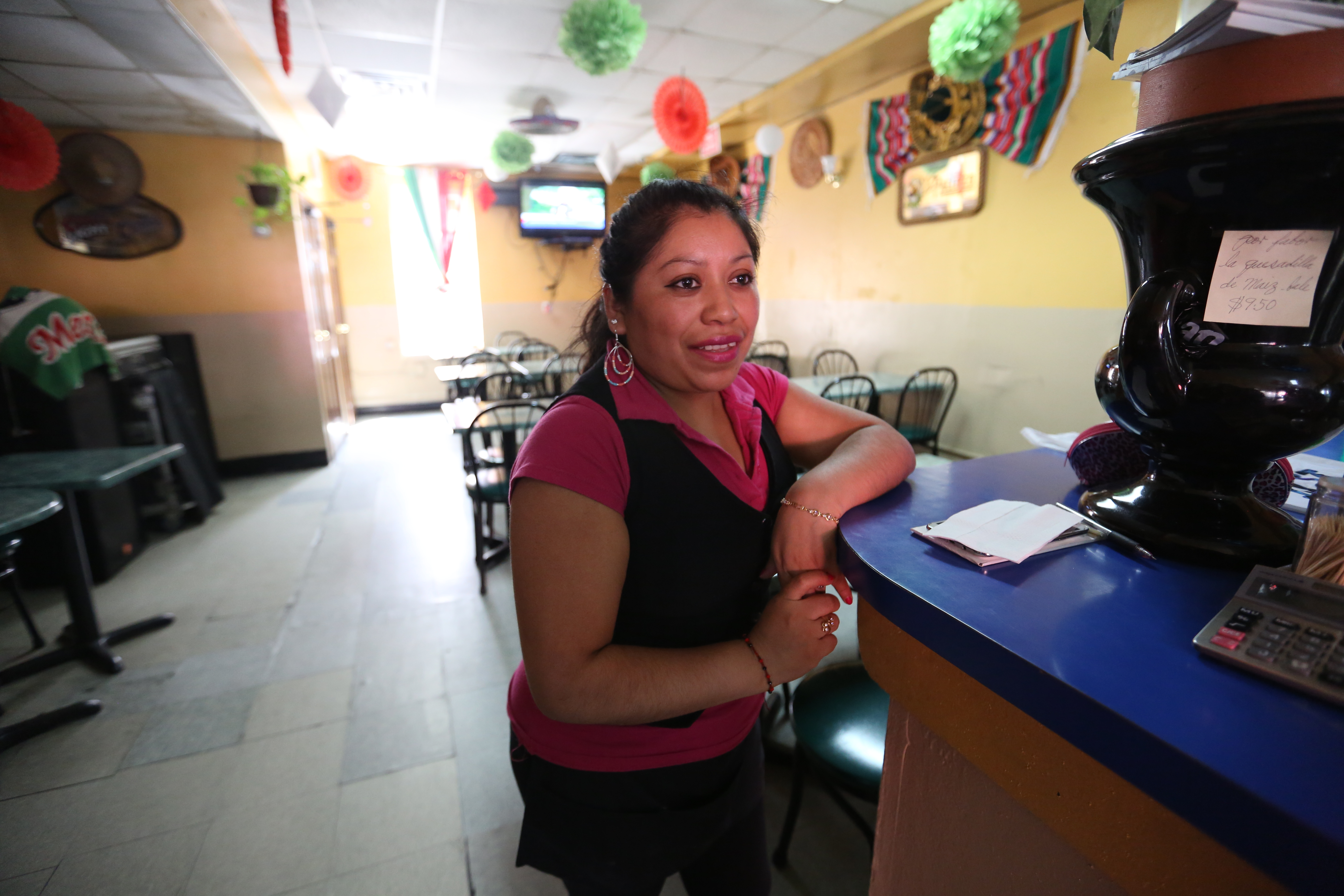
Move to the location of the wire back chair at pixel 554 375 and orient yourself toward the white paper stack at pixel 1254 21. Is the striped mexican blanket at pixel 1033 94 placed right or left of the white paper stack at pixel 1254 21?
left

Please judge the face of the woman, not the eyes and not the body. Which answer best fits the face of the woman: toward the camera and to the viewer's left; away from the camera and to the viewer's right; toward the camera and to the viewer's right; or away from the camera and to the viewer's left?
toward the camera and to the viewer's right

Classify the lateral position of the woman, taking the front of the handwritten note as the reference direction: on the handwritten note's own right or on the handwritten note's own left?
on the handwritten note's own right

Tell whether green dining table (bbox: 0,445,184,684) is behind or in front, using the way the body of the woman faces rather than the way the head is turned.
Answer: behind

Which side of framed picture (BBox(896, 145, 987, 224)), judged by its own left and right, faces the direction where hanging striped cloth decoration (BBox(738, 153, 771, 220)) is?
right

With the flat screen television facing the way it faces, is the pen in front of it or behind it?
in front

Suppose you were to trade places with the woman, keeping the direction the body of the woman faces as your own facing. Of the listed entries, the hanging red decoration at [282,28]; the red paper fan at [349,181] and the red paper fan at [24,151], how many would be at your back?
3

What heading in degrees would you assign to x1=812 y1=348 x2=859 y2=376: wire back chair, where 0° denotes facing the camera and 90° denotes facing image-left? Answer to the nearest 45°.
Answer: approximately 0°
